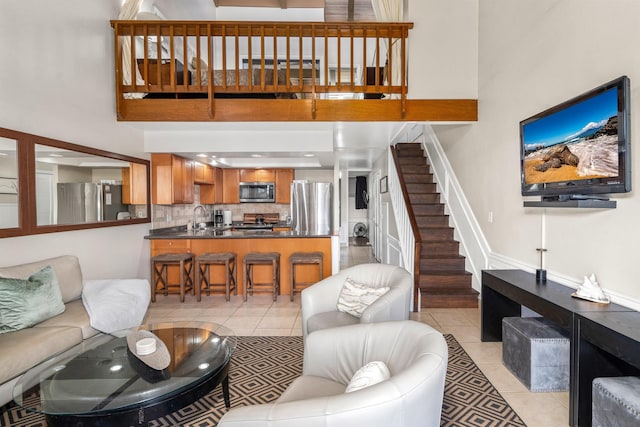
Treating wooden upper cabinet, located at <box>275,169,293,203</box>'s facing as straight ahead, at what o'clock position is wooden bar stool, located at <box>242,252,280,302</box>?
The wooden bar stool is roughly at 12 o'clock from the wooden upper cabinet.

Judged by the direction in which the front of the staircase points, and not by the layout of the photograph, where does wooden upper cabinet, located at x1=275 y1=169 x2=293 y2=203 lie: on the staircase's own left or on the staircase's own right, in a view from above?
on the staircase's own right

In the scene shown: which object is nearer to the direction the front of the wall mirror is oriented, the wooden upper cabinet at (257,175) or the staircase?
the staircase

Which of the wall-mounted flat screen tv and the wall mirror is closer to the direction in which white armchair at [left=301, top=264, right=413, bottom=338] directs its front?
the wall mirror

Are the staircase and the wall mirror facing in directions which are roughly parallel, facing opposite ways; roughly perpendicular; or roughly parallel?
roughly perpendicular

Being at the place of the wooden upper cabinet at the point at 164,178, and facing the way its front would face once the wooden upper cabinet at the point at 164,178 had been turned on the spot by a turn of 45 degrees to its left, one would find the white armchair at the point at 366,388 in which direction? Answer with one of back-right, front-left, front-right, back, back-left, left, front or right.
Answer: back-right

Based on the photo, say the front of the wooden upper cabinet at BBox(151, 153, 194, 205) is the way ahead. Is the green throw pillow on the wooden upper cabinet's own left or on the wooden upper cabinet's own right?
on the wooden upper cabinet's own right

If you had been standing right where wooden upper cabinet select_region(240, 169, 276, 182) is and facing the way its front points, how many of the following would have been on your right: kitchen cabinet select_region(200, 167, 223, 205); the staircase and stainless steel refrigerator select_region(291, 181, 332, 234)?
1

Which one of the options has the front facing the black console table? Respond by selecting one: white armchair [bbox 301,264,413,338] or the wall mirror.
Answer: the wall mirror

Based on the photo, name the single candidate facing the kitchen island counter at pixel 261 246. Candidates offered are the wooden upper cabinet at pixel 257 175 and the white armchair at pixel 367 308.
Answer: the wooden upper cabinet

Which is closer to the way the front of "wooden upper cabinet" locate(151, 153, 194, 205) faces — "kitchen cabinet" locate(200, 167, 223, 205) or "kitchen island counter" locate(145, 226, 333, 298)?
the kitchen island counter

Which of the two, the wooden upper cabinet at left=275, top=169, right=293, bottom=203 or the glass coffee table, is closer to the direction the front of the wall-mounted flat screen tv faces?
the glass coffee table

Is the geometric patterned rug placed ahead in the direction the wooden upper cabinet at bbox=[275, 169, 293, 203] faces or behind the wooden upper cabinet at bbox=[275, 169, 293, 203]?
ahead

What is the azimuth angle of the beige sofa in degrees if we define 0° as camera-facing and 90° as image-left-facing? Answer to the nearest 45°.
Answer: approximately 315°
